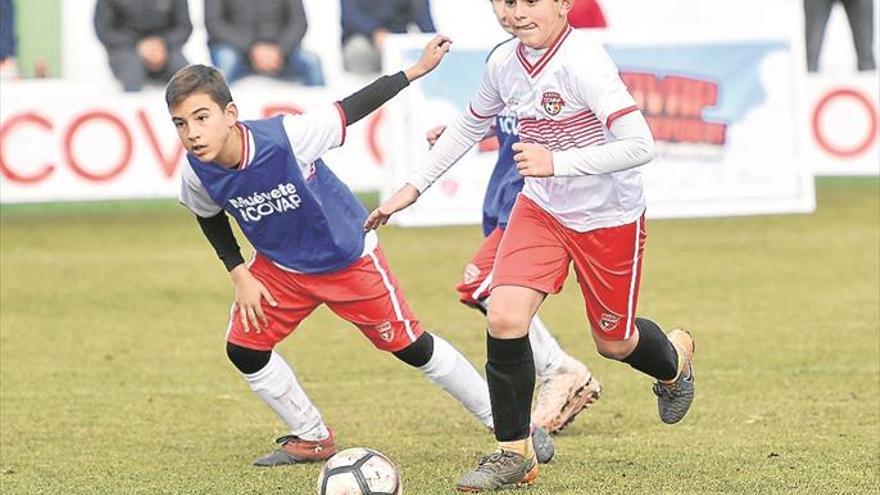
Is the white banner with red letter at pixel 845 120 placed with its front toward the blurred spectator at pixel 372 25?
no

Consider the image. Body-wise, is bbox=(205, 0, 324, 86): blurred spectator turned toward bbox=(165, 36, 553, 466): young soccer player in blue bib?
yes

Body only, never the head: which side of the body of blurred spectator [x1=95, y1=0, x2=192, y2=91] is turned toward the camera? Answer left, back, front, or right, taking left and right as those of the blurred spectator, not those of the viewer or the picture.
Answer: front

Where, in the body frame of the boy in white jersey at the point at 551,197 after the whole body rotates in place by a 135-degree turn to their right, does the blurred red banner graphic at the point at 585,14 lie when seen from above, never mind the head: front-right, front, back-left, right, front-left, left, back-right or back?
front

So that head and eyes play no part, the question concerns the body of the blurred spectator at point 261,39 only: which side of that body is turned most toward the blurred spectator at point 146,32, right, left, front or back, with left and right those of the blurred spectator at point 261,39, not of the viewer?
right

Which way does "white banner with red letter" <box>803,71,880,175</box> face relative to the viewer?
toward the camera

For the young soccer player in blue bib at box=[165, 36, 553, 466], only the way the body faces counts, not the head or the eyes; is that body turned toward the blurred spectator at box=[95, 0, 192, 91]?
no

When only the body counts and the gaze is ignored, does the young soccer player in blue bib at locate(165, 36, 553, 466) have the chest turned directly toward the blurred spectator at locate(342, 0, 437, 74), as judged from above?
no

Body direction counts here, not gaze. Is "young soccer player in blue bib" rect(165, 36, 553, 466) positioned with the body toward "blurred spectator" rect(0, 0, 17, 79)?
no

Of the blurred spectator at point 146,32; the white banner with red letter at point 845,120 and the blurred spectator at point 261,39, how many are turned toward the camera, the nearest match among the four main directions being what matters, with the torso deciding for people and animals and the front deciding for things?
3
